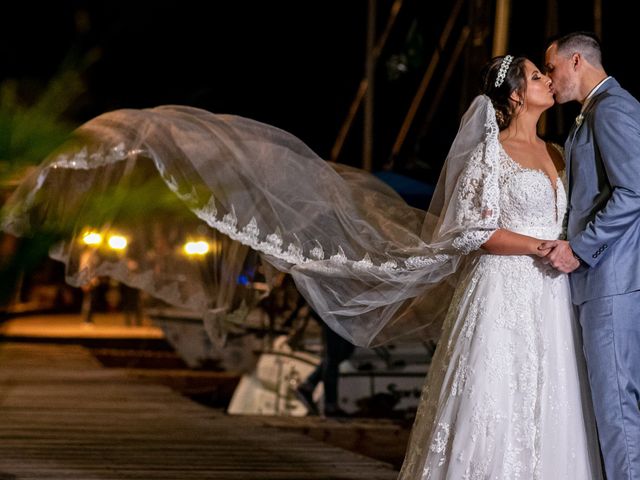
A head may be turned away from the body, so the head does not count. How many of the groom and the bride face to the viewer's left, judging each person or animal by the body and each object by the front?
1

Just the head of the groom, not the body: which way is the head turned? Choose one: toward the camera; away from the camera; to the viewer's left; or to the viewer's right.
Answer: to the viewer's left

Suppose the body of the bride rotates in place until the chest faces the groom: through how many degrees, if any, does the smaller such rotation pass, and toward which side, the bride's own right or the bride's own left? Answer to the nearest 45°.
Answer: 0° — they already face them

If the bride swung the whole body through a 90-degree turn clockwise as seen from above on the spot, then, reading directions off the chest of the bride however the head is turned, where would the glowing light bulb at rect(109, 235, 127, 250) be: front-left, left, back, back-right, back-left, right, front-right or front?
right

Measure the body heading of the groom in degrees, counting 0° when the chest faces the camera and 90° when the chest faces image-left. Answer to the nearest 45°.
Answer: approximately 90°

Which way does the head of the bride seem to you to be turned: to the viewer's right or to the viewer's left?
to the viewer's right

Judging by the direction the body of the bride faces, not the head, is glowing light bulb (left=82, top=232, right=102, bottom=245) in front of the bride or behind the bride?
behind

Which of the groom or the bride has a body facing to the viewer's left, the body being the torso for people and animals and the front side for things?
the groom

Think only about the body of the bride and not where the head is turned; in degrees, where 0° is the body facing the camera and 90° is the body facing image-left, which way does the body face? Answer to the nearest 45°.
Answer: approximately 315°
